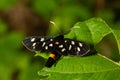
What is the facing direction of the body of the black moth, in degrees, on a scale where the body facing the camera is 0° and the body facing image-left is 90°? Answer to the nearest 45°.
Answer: approximately 180°
